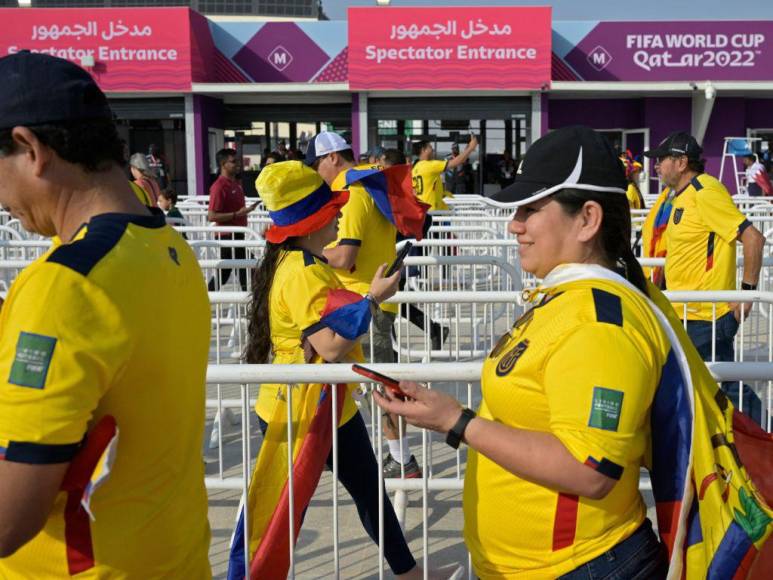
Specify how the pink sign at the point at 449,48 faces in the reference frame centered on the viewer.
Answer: facing the viewer

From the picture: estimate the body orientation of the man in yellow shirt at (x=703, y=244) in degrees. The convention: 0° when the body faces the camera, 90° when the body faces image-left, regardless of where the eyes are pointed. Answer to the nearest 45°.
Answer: approximately 45°

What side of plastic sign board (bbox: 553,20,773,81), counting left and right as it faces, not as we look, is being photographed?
front

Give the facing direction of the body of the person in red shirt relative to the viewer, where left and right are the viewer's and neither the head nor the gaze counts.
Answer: facing the viewer and to the right of the viewer

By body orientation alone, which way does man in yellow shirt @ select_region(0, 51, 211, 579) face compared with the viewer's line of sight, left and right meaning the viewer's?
facing away from the viewer and to the left of the viewer

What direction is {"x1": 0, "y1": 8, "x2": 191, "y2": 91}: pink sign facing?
toward the camera

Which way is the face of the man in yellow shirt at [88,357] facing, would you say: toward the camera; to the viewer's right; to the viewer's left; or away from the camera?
to the viewer's left

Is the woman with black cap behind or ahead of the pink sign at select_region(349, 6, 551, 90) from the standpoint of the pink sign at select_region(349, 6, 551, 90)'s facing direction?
ahead

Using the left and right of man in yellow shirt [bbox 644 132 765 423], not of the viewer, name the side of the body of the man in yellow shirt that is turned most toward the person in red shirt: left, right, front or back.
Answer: right
